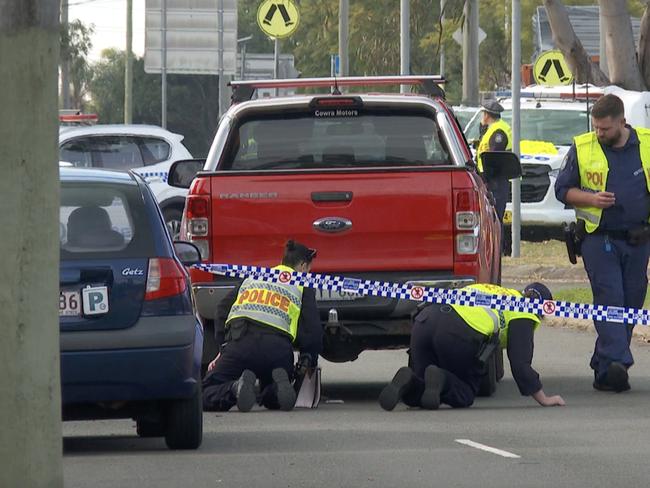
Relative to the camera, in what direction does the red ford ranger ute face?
facing away from the viewer

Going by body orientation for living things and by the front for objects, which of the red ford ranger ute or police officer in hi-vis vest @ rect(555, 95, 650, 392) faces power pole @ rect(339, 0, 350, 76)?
the red ford ranger ute

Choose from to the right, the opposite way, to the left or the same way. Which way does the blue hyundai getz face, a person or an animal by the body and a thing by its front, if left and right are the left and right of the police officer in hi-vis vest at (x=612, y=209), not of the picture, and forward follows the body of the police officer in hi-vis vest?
the opposite way

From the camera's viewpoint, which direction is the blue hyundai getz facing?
away from the camera

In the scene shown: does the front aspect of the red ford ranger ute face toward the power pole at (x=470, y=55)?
yes

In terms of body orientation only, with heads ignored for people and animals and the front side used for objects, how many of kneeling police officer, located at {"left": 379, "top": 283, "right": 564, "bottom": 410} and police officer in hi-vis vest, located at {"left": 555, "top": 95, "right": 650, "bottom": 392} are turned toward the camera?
1

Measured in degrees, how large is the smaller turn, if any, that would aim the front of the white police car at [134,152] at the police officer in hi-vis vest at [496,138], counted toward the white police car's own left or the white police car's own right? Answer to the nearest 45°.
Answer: approximately 135° to the white police car's own left

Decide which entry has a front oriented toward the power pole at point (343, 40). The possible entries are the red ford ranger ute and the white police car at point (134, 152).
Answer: the red ford ranger ute

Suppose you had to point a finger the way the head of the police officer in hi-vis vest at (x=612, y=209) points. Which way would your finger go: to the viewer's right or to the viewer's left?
to the viewer's left
